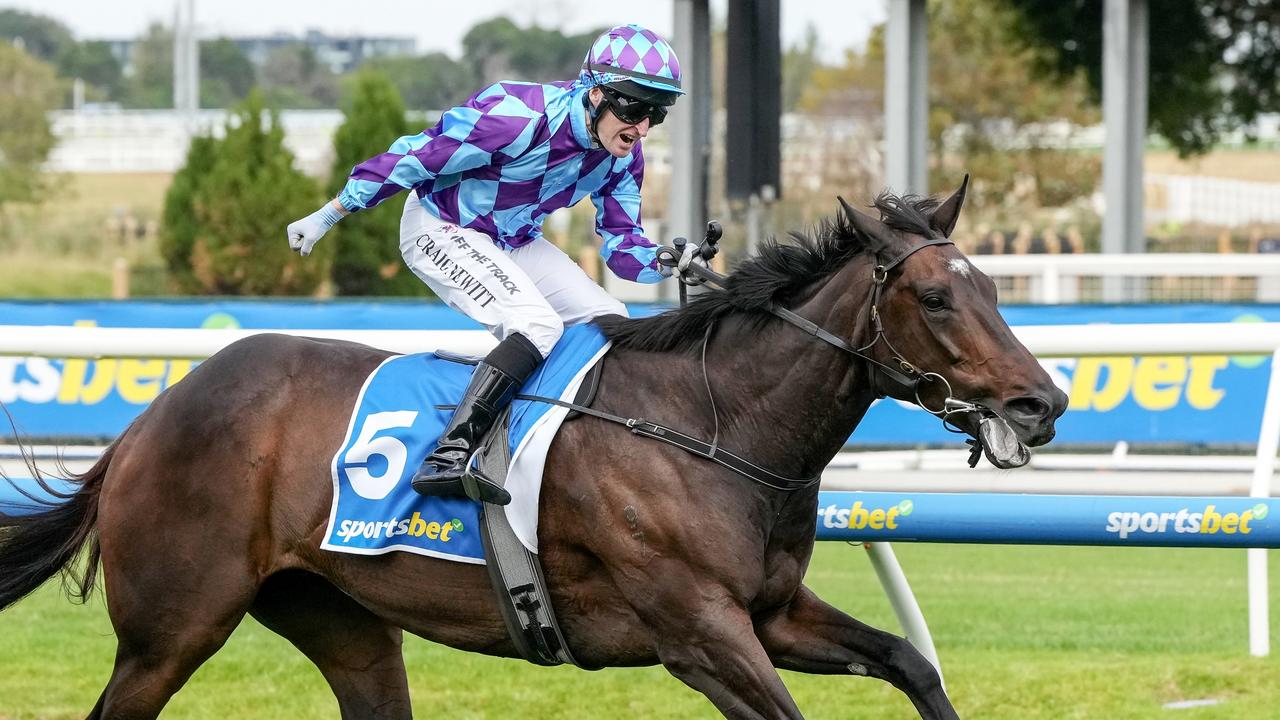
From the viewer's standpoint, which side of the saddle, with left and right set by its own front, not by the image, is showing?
right

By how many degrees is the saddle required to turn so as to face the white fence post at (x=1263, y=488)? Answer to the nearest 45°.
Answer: approximately 45° to its left

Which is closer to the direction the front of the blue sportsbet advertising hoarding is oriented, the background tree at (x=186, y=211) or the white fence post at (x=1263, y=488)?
the white fence post

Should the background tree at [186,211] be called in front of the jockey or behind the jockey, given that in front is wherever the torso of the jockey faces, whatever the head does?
behind

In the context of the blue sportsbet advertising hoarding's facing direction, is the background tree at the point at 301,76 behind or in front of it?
behind

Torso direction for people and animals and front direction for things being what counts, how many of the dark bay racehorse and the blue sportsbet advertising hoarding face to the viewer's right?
1

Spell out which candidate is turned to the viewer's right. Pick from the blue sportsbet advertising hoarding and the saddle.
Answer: the saddle

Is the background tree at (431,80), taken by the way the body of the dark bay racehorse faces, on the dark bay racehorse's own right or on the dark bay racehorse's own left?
on the dark bay racehorse's own left

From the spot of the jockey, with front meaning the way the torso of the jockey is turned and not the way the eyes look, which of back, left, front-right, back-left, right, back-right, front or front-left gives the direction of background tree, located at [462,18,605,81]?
back-left

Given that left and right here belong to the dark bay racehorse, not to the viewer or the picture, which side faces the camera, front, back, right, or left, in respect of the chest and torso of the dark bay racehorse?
right

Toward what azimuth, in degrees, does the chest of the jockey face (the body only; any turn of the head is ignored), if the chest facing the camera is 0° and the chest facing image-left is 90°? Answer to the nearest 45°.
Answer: approximately 315°
